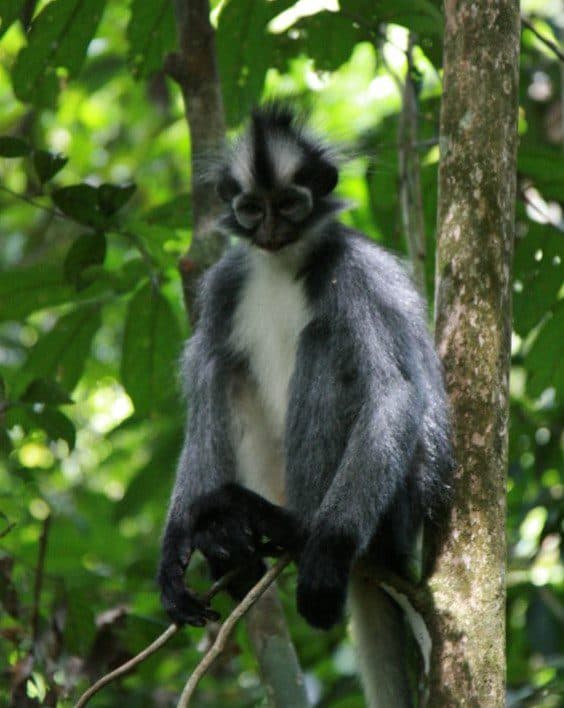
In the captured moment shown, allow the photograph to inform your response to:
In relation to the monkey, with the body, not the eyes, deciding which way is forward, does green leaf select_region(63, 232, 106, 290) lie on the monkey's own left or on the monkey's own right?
on the monkey's own right

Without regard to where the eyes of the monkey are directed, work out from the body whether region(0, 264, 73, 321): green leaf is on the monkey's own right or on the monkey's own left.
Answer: on the monkey's own right

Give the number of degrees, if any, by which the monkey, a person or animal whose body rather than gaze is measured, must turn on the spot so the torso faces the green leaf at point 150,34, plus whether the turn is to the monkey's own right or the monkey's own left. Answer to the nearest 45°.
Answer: approximately 135° to the monkey's own right

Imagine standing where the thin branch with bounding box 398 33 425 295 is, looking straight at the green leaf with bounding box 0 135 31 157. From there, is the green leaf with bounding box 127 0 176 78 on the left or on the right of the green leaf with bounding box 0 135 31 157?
right

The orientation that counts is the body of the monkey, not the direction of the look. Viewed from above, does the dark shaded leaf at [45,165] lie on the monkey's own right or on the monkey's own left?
on the monkey's own right

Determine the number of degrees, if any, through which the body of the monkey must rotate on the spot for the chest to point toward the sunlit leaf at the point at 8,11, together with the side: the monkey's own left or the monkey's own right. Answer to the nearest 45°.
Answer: approximately 90° to the monkey's own right

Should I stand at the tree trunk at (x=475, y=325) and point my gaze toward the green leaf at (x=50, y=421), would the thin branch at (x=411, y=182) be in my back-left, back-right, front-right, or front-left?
front-right

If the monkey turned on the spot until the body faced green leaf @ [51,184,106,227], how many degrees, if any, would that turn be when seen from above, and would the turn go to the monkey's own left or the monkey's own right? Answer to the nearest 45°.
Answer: approximately 90° to the monkey's own right

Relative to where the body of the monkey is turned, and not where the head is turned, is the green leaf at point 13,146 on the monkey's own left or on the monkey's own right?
on the monkey's own right

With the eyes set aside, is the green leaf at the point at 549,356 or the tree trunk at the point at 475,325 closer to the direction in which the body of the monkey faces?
the tree trunk

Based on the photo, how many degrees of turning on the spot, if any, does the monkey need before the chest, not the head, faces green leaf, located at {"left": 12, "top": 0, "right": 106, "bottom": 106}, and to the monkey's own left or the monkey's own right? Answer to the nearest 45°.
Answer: approximately 90° to the monkey's own right

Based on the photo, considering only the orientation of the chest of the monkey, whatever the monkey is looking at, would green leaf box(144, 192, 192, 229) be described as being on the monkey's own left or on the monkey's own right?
on the monkey's own right
